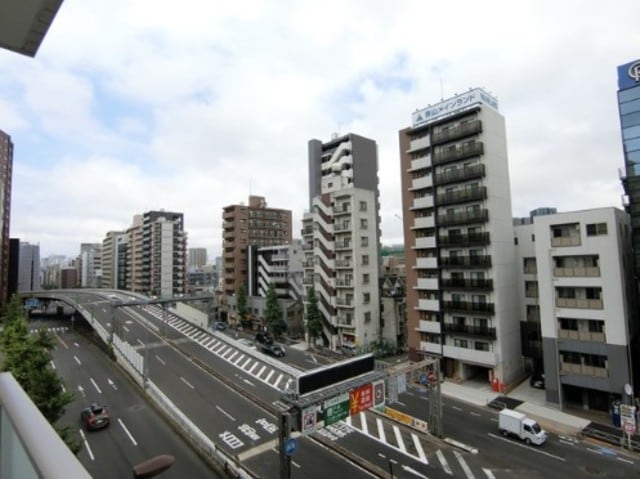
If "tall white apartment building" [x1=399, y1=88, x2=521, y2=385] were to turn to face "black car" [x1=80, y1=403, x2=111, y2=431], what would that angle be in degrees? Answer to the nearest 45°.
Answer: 0° — it already faces it

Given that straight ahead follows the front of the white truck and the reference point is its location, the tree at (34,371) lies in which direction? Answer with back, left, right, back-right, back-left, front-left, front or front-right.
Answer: right

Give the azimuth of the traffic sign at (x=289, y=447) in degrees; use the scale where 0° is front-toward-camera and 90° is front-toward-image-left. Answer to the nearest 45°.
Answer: approximately 315°

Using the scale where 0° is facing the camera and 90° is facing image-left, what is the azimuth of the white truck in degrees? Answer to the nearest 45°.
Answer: approximately 315°

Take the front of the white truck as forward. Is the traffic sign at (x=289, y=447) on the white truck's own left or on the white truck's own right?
on the white truck's own right

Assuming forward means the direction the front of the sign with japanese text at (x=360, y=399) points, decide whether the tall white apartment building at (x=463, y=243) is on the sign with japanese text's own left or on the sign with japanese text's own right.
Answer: on the sign with japanese text's own left

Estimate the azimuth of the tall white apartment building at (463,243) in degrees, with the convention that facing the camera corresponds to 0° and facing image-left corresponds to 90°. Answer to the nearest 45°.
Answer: approximately 45°
